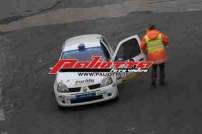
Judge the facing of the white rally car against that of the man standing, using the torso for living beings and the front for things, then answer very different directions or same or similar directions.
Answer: very different directions

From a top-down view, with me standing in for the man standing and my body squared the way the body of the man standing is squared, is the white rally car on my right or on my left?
on my left

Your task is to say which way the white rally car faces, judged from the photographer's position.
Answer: facing the viewer

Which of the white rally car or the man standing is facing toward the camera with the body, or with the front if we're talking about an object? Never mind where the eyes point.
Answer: the white rally car

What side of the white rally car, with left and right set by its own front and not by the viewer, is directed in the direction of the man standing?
left
